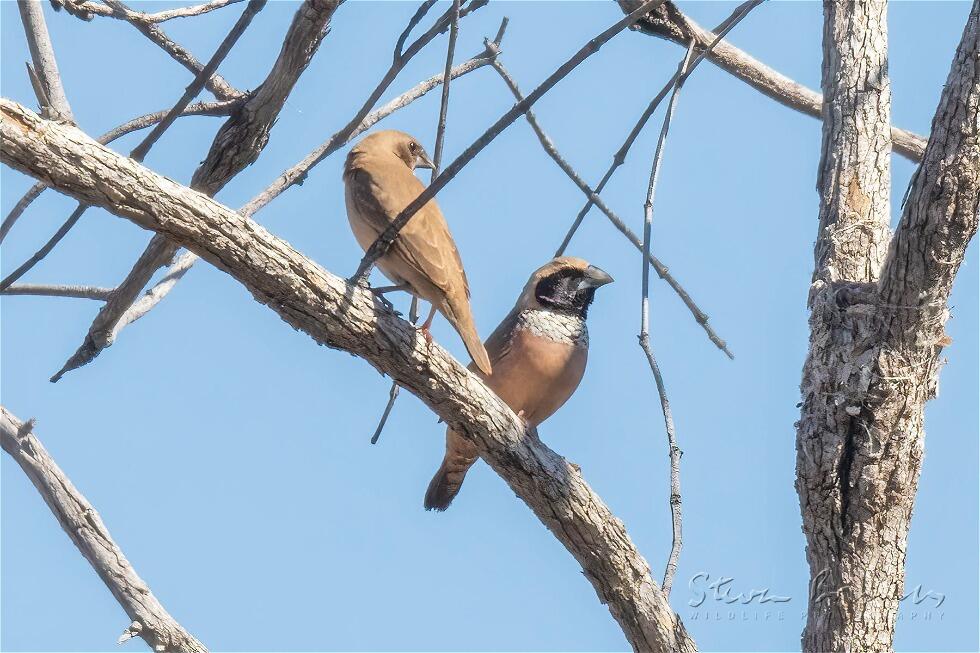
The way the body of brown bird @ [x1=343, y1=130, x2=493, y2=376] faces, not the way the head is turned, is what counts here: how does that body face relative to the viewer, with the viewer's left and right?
facing away from the viewer and to the left of the viewer

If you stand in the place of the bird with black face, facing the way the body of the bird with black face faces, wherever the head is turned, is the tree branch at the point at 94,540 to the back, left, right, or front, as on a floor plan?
right

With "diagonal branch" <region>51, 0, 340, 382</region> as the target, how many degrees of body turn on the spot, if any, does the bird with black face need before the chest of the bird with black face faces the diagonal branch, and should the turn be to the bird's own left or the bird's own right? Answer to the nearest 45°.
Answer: approximately 90° to the bird's own right

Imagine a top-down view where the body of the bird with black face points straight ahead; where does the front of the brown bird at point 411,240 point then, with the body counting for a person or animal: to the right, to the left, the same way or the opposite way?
the opposite way

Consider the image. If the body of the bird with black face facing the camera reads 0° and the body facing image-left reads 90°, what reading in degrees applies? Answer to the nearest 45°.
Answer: approximately 315°

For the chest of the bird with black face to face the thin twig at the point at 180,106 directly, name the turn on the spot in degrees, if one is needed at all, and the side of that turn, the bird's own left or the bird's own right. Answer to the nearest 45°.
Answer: approximately 90° to the bird's own right

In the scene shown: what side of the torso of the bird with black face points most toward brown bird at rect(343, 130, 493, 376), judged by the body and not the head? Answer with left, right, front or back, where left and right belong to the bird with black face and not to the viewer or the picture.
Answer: right
